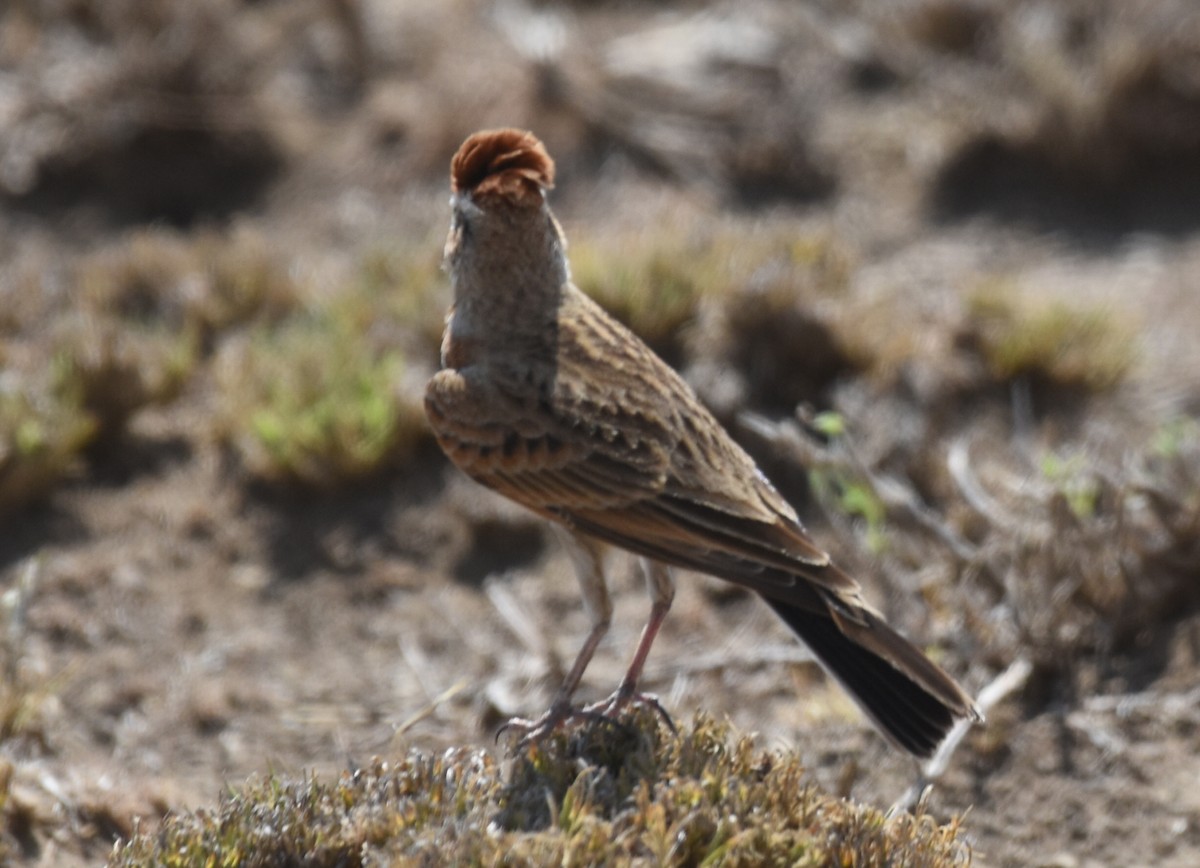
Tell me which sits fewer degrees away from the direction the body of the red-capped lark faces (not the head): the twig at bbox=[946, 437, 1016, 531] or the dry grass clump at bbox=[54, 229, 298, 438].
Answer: the dry grass clump

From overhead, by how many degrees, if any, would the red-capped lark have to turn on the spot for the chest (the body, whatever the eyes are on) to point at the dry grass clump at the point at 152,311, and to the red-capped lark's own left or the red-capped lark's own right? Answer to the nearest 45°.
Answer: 0° — it already faces it

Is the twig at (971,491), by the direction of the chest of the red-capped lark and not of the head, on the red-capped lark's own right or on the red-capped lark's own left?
on the red-capped lark's own right

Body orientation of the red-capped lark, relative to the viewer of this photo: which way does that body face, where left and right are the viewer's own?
facing away from the viewer and to the left of the viewer
